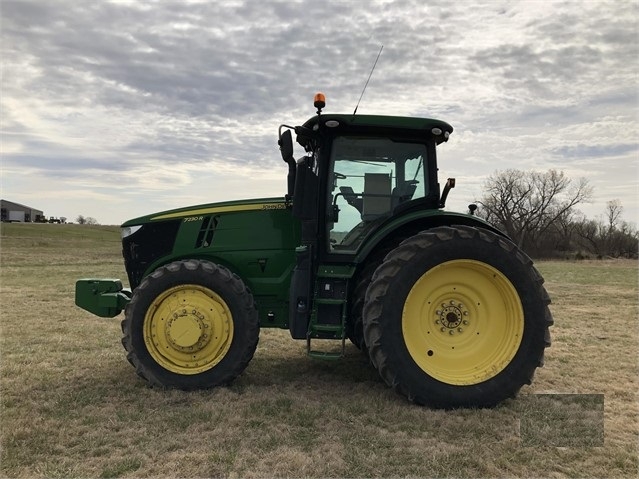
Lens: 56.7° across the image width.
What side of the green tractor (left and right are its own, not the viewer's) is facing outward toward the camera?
left
